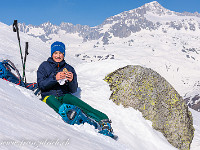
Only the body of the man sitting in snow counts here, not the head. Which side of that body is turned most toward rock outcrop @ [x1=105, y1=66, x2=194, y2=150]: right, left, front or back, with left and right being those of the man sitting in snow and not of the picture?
left

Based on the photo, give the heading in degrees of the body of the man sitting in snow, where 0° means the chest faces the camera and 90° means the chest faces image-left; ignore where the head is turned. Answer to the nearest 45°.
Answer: approximately 315°
